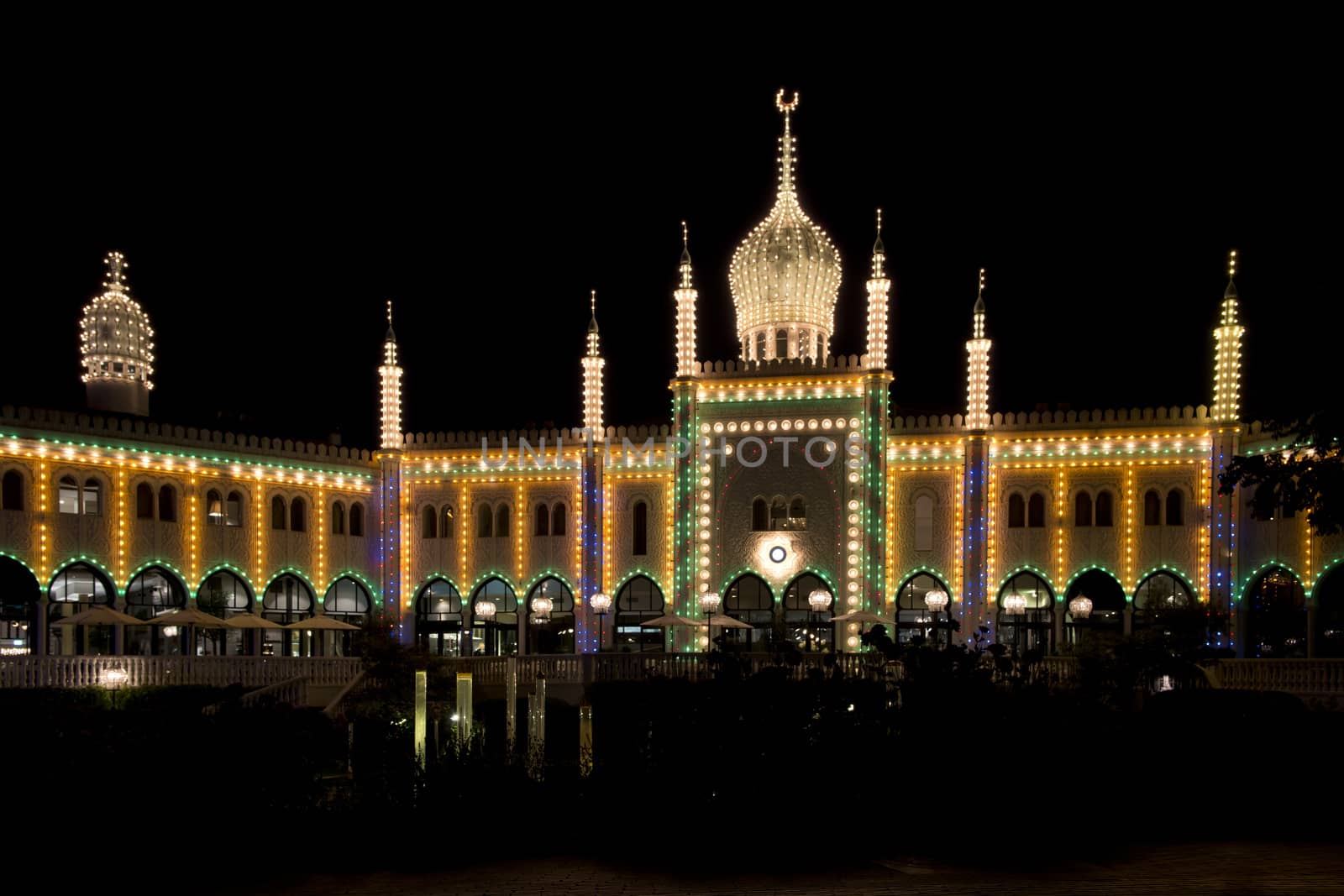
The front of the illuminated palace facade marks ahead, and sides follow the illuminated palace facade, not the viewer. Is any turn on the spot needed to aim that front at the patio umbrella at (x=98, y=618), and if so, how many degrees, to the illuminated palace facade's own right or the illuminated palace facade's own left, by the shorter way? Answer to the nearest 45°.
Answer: approximately 45° to the illuminated palace facade's own right

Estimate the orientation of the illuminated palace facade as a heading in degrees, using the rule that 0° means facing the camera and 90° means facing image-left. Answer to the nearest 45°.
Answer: approximately 0°

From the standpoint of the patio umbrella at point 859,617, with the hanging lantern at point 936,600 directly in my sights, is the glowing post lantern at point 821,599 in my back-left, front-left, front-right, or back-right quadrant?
back-left
